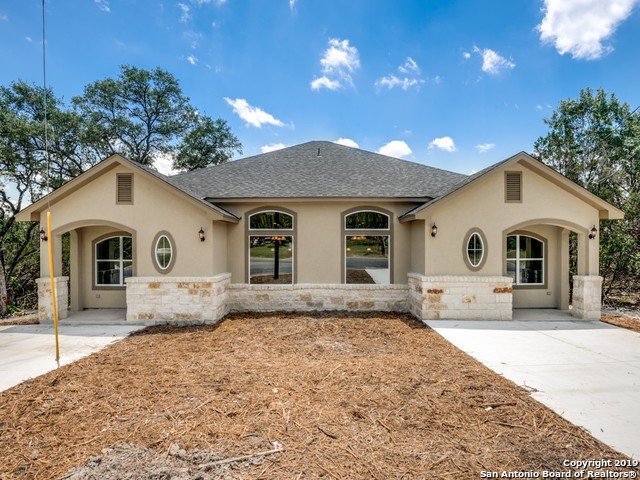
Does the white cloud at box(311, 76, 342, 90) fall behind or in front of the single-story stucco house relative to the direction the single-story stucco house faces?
behind

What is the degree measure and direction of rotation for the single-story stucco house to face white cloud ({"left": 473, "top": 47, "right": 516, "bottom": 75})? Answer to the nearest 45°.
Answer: approximately 135° to its left

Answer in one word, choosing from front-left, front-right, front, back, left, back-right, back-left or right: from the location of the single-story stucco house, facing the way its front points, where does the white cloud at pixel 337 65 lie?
back

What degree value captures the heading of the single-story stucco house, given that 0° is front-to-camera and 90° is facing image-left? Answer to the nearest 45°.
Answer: approximately 0°
